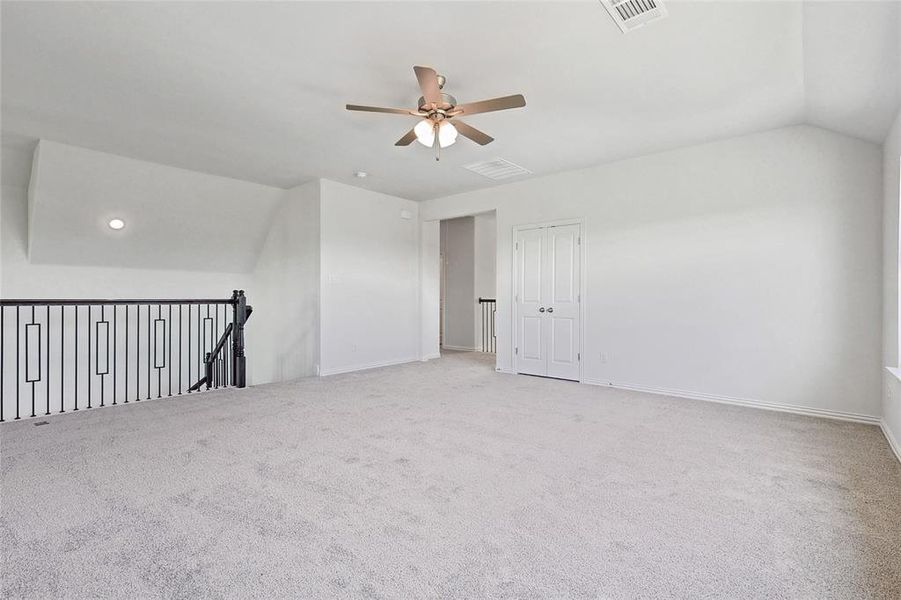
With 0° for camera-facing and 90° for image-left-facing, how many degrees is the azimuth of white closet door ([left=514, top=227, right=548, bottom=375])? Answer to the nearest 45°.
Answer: approximately 45°

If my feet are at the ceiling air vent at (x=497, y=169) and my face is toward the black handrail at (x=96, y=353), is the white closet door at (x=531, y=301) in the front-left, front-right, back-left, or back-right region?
back-right

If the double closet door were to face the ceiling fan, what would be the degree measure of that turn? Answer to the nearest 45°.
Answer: approximately 45° to its left

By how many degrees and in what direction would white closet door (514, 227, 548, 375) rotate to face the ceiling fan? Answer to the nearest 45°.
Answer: approximately 45° to its left

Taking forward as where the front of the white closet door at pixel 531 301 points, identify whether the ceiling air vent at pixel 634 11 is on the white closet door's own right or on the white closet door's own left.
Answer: on the white closet door's own left

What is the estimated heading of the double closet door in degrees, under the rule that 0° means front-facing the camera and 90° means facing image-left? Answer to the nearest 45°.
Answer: approximately 45°
